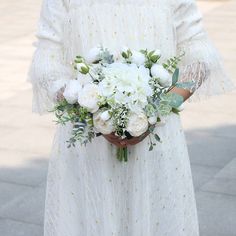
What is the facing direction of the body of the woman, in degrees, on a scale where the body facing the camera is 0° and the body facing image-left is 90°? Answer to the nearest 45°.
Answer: approximately 0°
